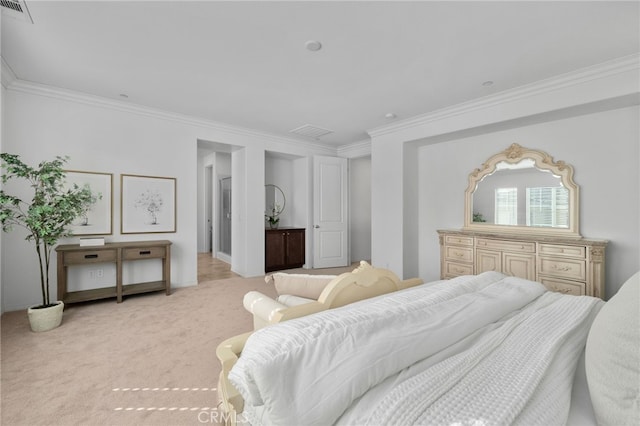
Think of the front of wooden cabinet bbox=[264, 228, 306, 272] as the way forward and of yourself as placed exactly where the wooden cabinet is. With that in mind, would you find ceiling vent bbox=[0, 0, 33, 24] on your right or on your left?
on your right

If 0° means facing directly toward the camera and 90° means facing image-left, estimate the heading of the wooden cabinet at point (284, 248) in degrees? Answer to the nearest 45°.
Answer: approximately 315°

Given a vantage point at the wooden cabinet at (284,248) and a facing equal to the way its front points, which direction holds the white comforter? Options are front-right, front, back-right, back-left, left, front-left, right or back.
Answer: front-right

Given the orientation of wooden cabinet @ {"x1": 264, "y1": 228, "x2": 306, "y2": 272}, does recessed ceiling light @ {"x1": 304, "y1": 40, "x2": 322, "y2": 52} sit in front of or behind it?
in front

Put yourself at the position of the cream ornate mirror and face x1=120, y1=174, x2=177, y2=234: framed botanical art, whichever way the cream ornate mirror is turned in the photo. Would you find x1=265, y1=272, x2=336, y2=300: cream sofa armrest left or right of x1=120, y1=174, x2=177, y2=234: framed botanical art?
left

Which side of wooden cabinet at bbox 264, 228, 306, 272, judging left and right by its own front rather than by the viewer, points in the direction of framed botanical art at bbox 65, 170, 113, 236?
right

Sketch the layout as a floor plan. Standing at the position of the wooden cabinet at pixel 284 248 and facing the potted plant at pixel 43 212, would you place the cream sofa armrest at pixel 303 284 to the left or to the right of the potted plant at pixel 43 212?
left

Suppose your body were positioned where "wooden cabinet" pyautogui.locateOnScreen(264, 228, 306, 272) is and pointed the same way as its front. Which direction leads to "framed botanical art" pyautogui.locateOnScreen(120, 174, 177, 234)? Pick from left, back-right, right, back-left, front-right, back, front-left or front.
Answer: right

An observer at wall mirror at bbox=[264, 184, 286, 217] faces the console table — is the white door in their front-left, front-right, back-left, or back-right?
back-left

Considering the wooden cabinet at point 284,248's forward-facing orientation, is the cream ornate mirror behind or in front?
in front

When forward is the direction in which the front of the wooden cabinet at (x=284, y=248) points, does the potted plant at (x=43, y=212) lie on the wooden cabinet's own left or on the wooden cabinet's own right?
on the wooden cabinet's own right
